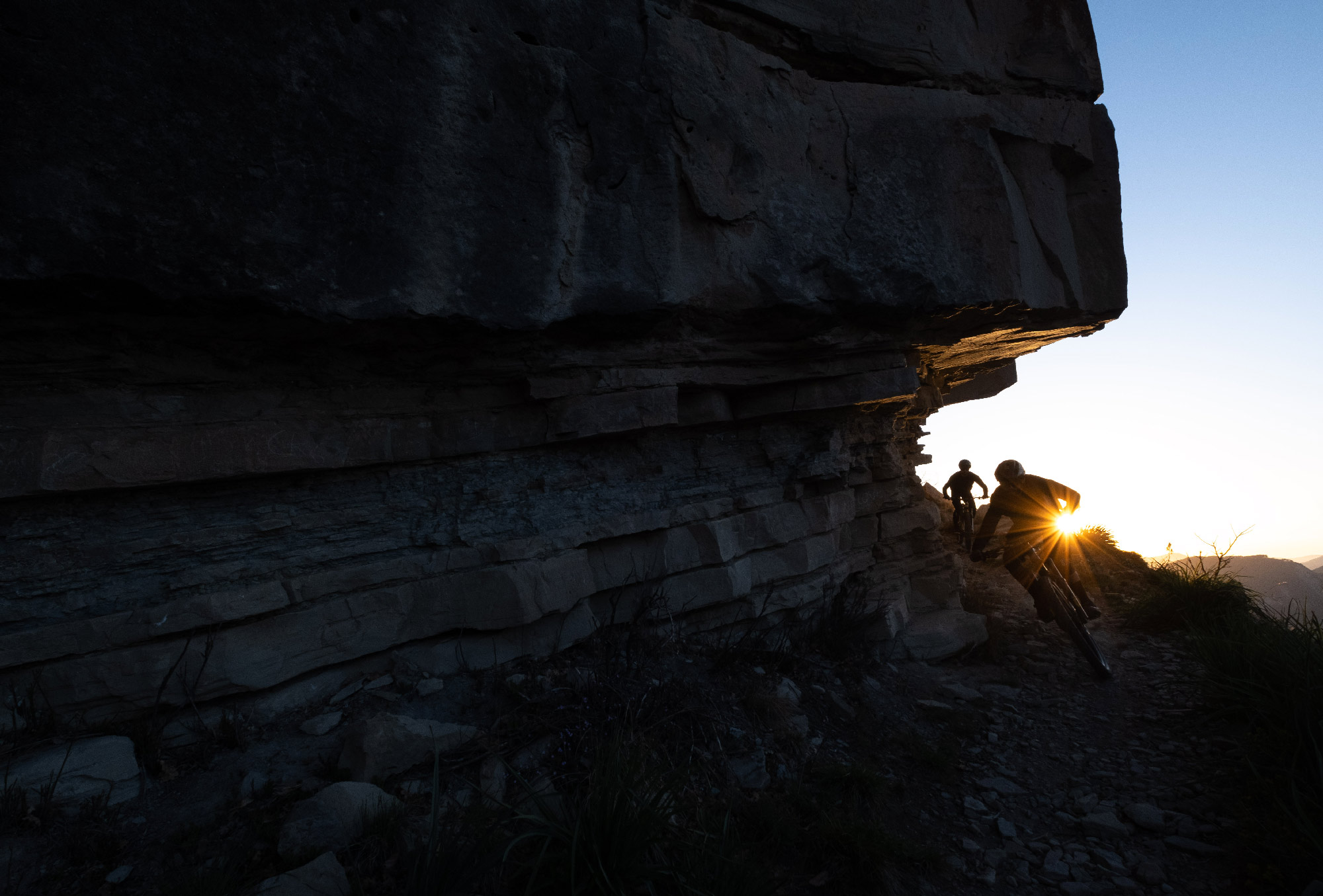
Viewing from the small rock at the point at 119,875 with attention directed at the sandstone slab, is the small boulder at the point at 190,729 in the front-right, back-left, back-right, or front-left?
front-right

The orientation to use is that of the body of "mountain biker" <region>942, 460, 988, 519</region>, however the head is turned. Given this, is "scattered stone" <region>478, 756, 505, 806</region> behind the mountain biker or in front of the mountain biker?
in front

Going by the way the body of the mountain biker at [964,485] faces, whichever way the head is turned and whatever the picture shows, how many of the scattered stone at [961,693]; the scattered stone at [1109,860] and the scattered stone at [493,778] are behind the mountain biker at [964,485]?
0

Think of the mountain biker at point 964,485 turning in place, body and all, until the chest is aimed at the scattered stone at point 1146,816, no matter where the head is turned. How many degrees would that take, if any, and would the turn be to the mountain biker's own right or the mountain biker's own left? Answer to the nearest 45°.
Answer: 0° — they already face it

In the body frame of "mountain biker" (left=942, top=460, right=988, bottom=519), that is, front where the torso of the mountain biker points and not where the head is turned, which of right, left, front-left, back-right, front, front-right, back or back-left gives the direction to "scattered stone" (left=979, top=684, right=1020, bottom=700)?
front

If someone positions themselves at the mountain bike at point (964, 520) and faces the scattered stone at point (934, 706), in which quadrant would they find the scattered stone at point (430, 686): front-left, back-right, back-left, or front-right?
front-right

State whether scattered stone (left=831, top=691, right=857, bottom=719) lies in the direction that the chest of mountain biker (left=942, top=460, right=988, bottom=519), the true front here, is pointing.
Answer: yes

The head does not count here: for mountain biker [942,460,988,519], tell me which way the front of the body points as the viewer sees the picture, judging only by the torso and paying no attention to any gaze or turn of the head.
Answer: toward the camera

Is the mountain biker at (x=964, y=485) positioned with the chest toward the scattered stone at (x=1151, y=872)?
yes

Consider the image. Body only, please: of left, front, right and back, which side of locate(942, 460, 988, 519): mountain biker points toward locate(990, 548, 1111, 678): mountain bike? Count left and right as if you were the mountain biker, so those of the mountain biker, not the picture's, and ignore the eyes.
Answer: front

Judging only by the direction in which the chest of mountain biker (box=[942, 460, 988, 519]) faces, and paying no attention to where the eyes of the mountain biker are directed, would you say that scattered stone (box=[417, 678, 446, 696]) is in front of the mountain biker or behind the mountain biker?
in front

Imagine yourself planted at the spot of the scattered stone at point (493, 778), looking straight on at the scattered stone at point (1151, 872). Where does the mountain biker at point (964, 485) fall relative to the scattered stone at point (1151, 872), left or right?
left

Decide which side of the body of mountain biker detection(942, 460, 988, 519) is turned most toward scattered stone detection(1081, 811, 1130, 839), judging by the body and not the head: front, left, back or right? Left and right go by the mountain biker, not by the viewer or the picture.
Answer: front

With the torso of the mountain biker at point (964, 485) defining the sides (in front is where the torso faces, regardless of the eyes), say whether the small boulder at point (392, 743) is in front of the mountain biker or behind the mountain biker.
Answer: in front

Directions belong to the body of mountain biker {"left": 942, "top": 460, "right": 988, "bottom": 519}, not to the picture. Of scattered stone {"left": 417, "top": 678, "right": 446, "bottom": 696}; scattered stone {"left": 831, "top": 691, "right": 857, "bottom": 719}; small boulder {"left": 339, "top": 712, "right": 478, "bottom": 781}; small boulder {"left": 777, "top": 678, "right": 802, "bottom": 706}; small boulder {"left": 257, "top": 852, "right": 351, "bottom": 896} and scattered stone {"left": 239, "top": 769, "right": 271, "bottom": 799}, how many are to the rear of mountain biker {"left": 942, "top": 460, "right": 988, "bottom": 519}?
0

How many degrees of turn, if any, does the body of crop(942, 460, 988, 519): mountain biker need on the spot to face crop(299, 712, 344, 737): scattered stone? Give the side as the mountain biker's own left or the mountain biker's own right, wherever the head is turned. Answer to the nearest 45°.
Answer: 0° — they already face it
